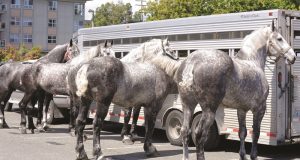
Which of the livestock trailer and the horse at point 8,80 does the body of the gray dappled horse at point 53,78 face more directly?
the livestock trailer

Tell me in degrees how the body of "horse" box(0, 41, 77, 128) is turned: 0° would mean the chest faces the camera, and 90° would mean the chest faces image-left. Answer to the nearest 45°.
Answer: approximately 270°

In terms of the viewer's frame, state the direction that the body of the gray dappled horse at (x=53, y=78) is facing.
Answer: to the viewer's right

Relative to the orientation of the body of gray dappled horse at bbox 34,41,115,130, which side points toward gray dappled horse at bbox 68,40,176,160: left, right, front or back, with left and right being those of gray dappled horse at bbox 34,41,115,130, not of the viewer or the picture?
right

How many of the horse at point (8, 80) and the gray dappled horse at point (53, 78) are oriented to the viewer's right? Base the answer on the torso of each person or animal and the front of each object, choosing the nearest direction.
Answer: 2
